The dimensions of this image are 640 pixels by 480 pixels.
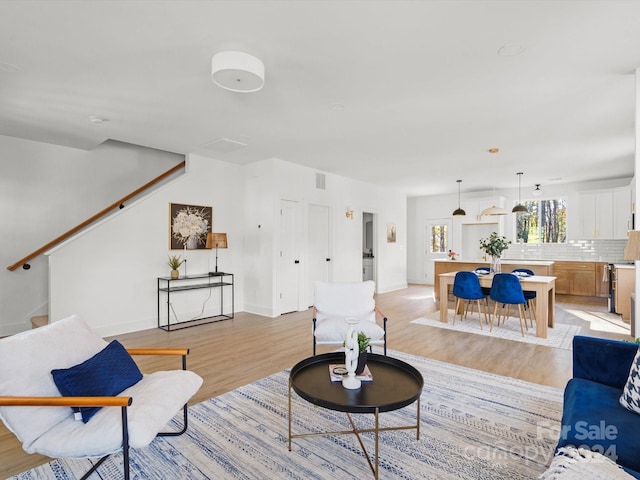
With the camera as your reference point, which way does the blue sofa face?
facing the viewer and to the left of the viewer

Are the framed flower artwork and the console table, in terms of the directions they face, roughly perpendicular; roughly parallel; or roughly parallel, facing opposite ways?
roughly parallel

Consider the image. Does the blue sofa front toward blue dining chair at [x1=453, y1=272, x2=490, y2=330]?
no

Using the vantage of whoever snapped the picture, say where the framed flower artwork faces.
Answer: facing the viewer and to the right of the viewer

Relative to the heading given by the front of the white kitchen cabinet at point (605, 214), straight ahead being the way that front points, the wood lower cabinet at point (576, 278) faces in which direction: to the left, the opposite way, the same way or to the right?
the same way

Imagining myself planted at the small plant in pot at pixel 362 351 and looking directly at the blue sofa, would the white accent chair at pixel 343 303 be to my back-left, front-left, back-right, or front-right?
back-left

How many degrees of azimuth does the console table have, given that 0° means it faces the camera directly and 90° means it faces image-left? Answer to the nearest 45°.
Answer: approximately 315°

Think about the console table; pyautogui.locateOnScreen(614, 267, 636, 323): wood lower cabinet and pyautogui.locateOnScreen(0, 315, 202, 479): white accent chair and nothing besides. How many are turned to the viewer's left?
1

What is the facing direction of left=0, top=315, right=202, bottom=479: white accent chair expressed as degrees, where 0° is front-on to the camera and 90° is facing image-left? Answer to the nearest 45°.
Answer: approximately 315°

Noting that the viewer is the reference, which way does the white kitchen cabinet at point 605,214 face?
facing the viewer

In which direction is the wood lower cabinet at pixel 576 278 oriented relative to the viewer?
toward the camera

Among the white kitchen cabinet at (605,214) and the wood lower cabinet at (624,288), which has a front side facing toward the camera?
the white kitchen cabinet

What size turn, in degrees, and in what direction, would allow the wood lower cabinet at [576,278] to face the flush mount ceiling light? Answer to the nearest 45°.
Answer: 0° — it already faces it

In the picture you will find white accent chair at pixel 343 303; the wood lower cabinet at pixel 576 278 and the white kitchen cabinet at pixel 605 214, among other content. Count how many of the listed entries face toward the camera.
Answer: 3

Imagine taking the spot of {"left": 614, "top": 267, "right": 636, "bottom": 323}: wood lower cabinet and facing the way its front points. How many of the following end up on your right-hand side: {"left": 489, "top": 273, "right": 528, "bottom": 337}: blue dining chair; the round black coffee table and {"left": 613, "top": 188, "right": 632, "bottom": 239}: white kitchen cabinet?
1

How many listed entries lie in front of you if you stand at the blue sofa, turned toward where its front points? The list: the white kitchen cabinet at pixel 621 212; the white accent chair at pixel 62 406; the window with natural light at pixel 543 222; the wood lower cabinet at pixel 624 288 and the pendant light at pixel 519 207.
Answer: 1

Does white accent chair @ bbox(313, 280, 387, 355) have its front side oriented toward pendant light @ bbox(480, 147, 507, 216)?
no

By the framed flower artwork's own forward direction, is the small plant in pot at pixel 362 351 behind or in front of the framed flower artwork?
in front

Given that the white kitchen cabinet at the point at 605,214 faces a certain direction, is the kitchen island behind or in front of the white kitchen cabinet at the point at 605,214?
in front

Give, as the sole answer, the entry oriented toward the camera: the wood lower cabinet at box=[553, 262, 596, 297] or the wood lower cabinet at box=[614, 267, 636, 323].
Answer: the wood lower cabinet at box=[553, 262, 596, 297]
